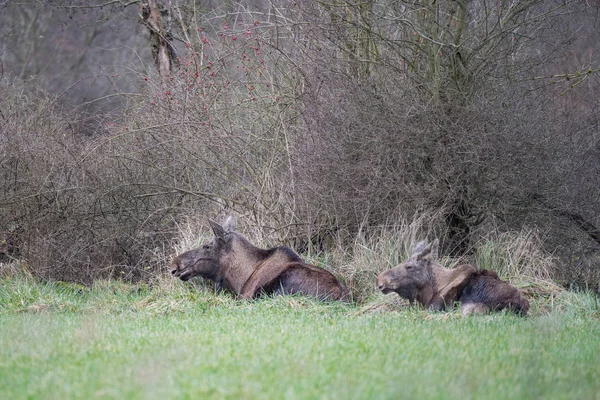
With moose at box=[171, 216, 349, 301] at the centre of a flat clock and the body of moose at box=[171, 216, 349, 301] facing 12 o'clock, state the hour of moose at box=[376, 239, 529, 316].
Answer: moose at box=[376, 239, 529, 316] is roughly at 7 o'clock from moose at box=[171, 216, 349, 301].

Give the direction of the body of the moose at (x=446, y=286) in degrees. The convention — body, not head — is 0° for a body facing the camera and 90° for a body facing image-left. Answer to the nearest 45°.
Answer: approximately 90°

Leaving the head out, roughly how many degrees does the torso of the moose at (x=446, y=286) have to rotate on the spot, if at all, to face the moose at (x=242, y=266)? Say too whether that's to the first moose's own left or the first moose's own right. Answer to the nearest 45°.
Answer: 0° — it already faces it

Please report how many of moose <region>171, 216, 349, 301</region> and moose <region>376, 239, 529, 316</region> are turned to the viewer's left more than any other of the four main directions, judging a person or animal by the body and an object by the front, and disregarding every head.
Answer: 2

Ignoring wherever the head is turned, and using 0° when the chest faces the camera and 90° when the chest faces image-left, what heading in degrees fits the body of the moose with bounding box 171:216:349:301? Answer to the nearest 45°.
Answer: approximately 90°
